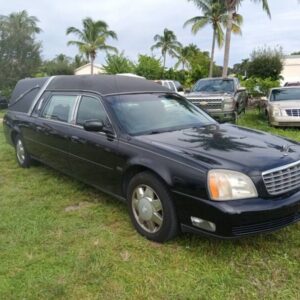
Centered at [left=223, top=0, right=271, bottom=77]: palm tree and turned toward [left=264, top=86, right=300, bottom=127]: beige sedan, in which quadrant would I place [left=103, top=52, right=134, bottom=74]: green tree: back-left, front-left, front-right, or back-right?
back-right

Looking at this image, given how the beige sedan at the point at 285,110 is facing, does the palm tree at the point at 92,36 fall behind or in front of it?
behind

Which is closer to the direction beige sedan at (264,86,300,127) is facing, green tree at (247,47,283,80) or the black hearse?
the black hearse

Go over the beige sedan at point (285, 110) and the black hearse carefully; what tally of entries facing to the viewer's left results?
0

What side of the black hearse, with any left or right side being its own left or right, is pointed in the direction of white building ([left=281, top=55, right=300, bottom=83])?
left

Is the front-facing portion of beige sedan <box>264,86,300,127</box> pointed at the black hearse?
yes

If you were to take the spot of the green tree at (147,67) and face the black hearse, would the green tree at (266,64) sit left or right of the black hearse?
left

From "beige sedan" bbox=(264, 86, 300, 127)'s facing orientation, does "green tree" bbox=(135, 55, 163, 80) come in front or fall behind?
behind

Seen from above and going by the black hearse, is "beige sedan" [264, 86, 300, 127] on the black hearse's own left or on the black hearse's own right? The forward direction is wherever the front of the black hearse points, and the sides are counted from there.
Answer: on the black hearse's own left

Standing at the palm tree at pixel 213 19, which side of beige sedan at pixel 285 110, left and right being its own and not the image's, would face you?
back

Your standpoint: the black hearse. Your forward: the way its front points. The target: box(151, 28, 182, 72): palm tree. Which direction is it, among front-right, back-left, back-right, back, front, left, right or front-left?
back-left

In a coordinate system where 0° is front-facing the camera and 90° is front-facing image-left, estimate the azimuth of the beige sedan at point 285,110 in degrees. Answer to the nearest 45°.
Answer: approximately 0°

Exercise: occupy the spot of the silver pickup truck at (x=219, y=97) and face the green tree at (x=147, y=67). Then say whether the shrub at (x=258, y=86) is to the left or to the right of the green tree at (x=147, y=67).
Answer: right

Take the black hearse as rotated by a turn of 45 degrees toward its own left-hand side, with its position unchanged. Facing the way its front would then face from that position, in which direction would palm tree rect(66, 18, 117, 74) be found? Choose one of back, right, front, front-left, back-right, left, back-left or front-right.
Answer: left

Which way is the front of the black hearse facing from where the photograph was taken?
facing the viewer and to the right of the viewer

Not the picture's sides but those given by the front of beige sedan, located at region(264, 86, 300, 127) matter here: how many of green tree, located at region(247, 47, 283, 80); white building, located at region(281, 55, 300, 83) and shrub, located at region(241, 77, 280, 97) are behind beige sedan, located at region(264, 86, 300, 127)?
3

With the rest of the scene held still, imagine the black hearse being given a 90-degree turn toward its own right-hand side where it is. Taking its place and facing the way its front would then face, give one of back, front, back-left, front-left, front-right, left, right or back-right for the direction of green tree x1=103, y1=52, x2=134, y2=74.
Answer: back-right
